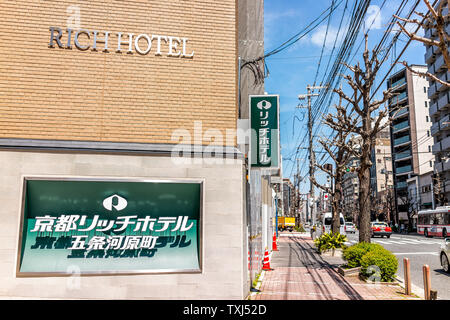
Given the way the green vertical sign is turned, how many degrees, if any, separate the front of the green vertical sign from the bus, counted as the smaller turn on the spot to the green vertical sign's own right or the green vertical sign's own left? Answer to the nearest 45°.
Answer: approximately 135° to the green vertical sign's own left

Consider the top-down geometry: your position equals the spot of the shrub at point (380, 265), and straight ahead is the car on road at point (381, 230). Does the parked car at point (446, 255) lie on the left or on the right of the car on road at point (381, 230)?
right

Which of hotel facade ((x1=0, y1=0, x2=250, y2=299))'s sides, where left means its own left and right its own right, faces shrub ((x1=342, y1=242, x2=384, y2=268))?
left

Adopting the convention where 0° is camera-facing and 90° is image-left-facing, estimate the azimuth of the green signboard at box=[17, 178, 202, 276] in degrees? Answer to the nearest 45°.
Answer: approximately 0°

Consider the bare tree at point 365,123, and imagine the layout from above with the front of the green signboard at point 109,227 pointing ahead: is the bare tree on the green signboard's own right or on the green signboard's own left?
on the green signboard's own left

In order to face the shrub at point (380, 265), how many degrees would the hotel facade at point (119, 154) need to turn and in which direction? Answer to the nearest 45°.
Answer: approximately 90° to its left

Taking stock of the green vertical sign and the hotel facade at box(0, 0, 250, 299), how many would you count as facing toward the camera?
2

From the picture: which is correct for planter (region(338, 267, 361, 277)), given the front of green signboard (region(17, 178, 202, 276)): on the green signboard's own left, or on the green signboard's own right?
on the green signboard's own left

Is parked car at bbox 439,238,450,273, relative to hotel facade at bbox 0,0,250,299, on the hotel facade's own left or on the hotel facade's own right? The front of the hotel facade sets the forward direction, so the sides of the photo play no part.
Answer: on the hotel facade's own left

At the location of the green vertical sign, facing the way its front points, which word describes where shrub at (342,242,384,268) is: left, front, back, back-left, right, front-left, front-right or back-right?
back-left
